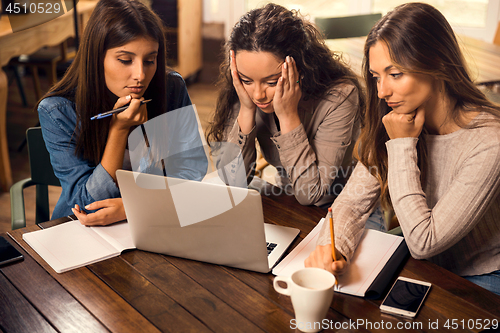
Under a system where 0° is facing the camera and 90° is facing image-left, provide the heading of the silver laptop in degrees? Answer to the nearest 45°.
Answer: approximately 180°

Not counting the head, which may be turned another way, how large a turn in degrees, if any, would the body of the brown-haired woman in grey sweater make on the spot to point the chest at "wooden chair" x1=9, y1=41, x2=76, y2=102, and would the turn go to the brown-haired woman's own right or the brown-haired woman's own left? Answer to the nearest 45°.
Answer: approximately 90° to the brown-haired woman's own right

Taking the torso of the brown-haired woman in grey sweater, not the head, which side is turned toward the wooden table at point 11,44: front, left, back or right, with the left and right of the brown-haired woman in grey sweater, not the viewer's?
right

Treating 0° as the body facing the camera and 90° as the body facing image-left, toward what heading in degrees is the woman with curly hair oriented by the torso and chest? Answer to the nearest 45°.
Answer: approximately 45°

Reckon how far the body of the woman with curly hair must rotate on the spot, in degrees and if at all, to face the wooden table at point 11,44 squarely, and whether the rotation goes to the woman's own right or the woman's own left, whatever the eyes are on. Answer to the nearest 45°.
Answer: approximately 90° to the woman's own right

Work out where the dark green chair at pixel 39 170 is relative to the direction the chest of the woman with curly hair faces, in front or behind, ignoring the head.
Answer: in front

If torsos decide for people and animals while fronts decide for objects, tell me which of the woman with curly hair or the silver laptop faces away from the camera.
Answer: the silver laptop

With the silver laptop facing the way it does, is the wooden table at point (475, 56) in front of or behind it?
in front

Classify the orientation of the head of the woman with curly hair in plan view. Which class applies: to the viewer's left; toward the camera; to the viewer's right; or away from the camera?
toward the camera

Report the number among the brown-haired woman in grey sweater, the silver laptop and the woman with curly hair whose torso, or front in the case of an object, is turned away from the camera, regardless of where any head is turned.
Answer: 1

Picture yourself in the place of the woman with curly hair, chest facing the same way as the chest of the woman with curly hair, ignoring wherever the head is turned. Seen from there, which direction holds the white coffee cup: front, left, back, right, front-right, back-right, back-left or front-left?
front-left

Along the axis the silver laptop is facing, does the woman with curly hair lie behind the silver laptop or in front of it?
in front

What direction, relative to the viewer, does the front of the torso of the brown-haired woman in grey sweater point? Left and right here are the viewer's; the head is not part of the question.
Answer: facing the viewer and to the left of the viewer
